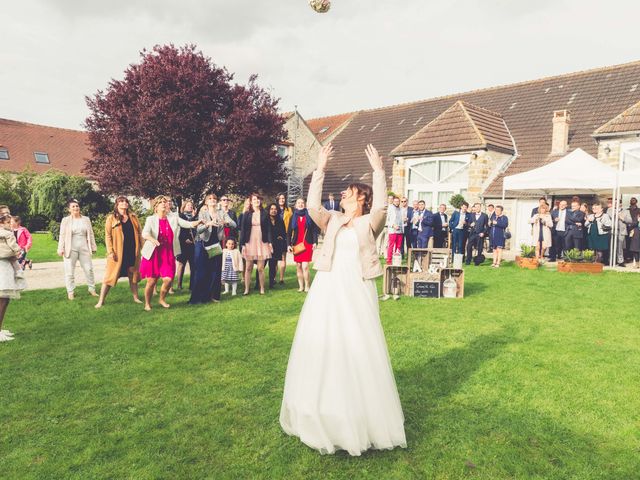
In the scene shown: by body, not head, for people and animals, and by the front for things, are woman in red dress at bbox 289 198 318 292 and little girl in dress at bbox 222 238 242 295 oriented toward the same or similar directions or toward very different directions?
same or similar directions

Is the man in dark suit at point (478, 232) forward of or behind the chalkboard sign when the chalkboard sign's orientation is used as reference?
behind

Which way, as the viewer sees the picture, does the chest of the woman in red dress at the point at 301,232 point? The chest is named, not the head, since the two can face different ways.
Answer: toward the camera

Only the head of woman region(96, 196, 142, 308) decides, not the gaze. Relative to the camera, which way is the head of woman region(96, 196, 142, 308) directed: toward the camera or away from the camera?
toward the camera

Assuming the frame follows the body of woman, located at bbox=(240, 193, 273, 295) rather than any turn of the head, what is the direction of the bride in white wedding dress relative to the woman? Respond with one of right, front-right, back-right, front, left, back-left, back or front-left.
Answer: front

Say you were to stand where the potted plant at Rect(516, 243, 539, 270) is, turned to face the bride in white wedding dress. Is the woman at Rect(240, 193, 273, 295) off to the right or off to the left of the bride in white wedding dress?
right

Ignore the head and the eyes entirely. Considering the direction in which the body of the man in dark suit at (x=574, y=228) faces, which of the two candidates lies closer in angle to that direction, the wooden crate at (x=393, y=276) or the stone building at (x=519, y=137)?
the wooden crate

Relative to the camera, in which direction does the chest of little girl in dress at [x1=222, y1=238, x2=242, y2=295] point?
toward the camera

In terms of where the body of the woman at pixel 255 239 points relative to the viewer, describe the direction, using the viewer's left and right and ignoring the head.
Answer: facing the viewer

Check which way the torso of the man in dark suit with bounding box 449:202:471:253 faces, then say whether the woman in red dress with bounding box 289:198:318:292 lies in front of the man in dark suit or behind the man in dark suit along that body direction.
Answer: in front

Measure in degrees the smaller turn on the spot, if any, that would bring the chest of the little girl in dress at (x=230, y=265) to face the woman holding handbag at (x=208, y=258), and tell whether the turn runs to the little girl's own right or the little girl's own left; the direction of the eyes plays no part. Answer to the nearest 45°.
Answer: approximately 45° to the little girl's own right

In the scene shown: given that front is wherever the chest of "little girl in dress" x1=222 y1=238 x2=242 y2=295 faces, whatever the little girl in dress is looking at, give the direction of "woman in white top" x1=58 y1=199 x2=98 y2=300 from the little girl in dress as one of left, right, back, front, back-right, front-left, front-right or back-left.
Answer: right

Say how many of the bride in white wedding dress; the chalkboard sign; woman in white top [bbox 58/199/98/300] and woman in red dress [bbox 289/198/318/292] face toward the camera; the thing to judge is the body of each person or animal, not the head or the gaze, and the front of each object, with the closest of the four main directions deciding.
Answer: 4

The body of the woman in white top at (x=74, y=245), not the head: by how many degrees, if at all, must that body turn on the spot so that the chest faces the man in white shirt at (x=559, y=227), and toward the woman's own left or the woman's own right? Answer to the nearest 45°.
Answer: approximately 90° to the woman's own left

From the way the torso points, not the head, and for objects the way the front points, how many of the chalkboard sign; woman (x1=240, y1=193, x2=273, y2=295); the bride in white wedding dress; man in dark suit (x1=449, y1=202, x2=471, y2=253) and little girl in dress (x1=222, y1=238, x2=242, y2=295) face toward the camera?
5
